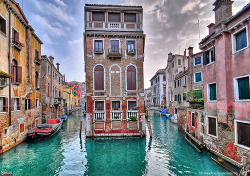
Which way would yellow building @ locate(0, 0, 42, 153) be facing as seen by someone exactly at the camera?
facing to the right of the viewer

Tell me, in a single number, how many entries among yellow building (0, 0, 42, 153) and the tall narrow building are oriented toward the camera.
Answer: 1

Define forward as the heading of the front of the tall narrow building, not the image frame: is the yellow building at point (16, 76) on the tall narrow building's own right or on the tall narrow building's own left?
on the tall narrow building's own right

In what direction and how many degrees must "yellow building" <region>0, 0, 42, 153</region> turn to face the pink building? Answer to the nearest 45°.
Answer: approximately 45° to its right

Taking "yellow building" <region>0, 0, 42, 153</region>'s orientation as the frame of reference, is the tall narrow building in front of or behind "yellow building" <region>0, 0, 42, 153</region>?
in front
